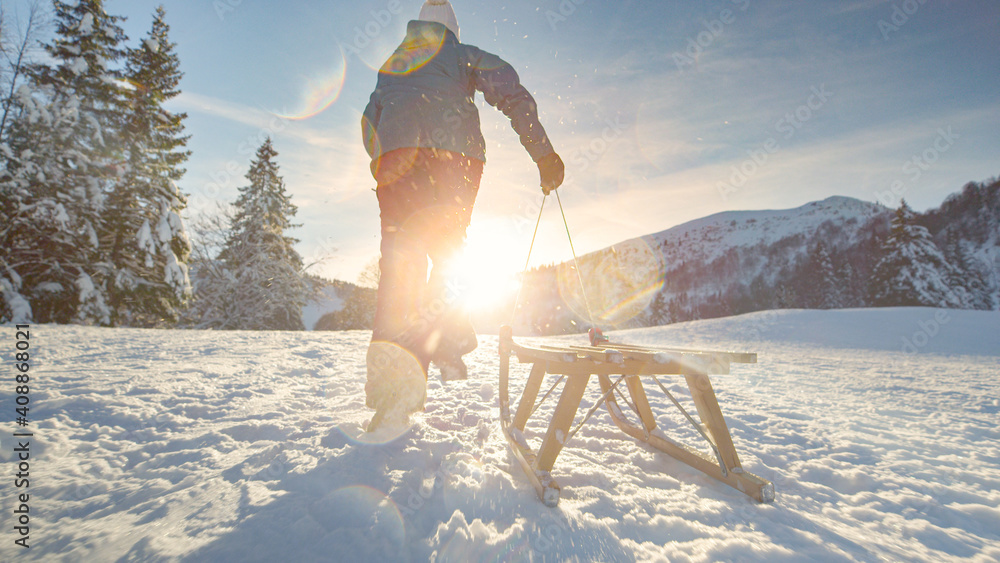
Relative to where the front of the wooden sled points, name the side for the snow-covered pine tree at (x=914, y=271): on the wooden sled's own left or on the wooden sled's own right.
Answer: on the wooden sled's own right

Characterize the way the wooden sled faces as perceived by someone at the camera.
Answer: facing away from the viewer and to the left of the viewer

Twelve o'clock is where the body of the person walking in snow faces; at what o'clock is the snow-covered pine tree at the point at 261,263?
The snow-covered pine tree is roughly at 11 o'clock from the person walking in snow.

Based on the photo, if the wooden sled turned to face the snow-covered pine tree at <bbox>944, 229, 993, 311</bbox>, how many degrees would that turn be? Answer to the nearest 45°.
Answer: approximately 90° to its right

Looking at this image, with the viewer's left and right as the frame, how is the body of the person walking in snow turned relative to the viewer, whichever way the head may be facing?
facing away from the viewer

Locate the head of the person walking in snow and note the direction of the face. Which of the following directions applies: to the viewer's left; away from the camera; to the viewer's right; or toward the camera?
away from the camera
